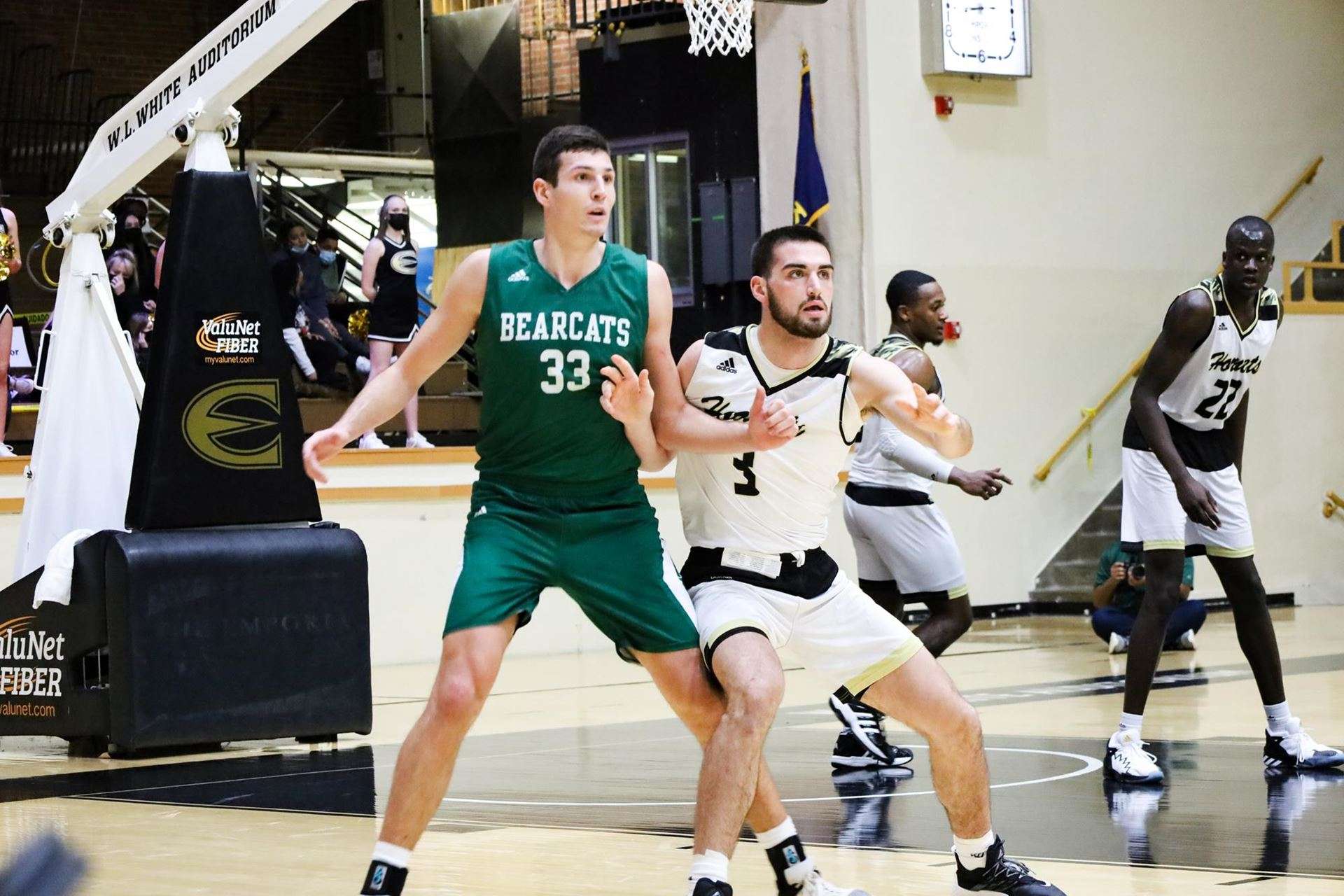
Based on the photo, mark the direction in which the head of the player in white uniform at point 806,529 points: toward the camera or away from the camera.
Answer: toward the camera

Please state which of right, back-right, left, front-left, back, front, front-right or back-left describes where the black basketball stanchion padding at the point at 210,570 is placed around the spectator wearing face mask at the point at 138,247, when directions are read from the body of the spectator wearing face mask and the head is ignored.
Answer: front

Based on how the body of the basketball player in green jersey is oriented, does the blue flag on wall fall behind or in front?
behind

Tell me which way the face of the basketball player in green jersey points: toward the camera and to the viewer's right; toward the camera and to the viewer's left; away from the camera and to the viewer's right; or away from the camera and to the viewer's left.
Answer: toward the camera and to the viewer's right

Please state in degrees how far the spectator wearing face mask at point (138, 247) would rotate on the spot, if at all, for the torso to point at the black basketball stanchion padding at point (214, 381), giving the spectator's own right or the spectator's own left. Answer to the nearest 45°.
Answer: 0° — they already face it

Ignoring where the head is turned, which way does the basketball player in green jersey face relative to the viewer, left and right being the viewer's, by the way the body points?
facing the viewer

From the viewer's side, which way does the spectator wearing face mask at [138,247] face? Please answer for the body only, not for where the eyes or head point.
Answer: toward the camera

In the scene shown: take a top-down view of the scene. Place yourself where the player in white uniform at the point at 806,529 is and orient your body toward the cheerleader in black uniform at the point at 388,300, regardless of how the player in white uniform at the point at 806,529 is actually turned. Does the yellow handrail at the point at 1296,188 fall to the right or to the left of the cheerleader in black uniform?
right

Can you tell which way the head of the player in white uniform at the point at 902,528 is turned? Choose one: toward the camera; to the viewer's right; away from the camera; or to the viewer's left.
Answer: to the viewer's right

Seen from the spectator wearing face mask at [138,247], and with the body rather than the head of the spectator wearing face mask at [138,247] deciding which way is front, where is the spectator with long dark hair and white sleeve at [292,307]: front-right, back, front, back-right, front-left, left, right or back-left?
left

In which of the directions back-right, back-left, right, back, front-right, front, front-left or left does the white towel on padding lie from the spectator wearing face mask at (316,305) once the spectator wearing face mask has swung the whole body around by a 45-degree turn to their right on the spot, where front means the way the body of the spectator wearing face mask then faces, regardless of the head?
front

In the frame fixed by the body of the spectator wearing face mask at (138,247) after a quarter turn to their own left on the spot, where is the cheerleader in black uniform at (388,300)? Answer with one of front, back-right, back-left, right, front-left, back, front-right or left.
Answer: front-right

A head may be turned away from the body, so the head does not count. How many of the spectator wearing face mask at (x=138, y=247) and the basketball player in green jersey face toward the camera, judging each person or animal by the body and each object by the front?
2

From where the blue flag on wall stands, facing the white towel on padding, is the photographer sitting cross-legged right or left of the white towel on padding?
left

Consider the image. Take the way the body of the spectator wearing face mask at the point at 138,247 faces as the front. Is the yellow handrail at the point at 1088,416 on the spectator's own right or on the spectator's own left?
on the spectator's own left

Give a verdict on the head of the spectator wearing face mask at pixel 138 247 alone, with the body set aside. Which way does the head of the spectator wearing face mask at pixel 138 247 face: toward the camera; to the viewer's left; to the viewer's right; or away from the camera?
toward the camera

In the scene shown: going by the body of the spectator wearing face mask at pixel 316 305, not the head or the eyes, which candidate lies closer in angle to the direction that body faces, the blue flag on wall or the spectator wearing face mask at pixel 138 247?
the blue flag on wall

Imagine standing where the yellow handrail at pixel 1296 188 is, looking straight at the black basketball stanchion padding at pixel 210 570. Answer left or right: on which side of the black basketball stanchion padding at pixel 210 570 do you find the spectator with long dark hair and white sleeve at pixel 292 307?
right

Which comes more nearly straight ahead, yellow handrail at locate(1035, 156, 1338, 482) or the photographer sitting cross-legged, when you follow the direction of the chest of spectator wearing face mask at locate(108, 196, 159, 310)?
the photographer sitting cross-legged

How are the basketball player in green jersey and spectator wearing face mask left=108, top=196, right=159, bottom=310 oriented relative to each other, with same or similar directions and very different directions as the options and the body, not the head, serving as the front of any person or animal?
same or similar directions
